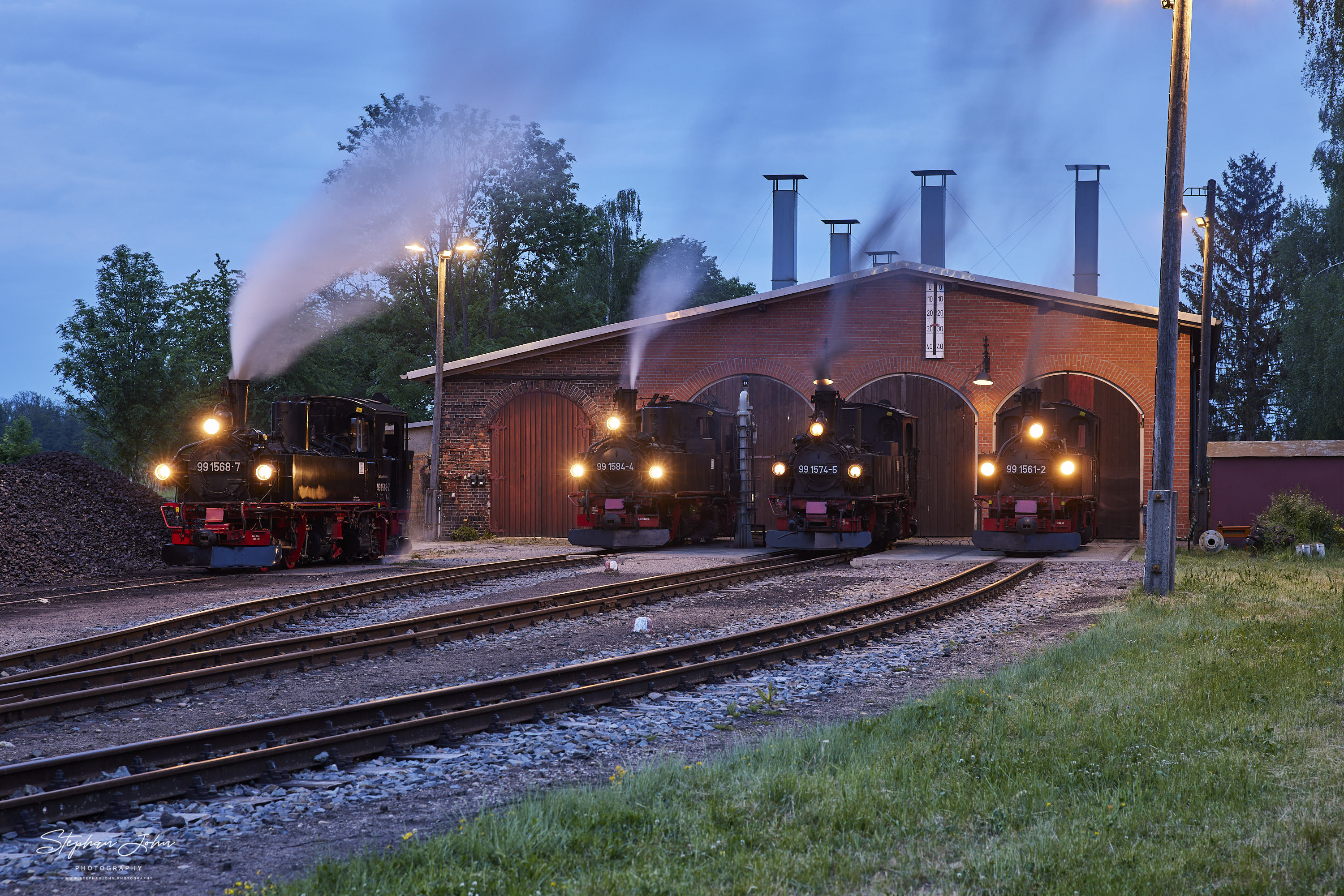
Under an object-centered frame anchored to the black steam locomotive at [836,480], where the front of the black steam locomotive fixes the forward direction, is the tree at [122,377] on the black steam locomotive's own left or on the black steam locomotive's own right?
on the black steam locomotive's own right

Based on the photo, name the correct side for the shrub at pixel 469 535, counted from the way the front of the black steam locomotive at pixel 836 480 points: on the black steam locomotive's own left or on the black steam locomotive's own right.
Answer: on the black steam locomotive's own right

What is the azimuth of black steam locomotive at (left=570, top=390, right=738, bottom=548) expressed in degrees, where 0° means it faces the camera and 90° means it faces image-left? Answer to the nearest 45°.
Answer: approximately 45°

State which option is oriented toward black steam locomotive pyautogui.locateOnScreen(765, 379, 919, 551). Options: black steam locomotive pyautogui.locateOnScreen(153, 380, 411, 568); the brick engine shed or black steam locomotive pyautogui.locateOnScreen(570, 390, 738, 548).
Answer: the brick engine shed

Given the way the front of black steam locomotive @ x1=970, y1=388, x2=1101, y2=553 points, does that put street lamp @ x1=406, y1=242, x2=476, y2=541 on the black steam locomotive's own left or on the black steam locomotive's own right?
on the black steam locomotive's own right

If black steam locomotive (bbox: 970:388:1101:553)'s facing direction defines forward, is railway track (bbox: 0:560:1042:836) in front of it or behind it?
in front

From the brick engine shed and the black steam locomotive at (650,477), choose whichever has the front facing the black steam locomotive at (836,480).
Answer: the brick engine shed

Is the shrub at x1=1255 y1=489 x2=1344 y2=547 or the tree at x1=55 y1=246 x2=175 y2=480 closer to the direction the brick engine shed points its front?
the shrub

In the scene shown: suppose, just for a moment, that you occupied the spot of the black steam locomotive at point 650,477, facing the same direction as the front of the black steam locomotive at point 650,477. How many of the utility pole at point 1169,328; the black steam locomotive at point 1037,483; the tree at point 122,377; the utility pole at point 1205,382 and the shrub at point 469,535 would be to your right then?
2

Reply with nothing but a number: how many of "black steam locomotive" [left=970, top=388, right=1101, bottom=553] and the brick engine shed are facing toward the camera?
2
